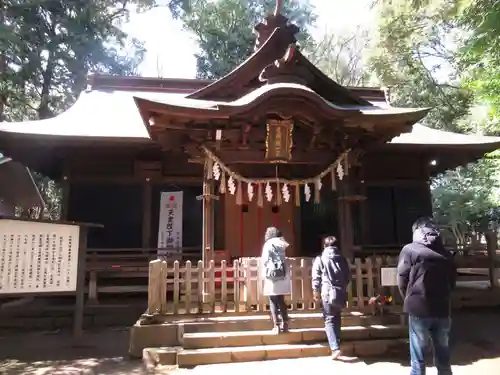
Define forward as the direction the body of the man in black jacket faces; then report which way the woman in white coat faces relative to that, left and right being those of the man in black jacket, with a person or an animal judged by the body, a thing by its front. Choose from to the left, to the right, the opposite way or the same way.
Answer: the same way

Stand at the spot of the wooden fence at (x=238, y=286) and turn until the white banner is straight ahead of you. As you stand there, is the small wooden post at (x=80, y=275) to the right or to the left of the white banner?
left

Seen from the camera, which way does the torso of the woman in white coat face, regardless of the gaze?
away from the camera

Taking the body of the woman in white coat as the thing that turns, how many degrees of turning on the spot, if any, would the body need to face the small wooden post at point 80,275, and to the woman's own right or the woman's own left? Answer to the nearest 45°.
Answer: approximately 90° to the woman's own left

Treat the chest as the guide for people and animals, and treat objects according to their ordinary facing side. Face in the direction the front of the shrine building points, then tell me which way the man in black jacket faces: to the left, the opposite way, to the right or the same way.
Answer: the opposite way

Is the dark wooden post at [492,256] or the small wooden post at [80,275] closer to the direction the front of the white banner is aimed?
the small wooden post

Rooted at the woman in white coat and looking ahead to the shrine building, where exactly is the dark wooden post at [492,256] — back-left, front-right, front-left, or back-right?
front-right

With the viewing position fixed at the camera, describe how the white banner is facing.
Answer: facing the viewer

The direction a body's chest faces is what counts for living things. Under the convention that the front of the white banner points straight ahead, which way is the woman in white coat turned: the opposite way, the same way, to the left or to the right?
the opposite way

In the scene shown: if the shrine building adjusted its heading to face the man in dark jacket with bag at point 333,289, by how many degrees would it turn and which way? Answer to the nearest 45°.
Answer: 0° — it already faces them

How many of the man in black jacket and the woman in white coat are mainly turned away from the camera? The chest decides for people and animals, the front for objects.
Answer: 2

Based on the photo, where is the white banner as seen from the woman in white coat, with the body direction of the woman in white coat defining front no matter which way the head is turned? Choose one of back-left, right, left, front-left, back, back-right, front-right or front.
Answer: front-left

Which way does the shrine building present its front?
toward the camera

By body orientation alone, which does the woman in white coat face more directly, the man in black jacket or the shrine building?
the shrine building

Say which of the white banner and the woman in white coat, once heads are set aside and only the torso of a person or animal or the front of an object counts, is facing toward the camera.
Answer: the white banner

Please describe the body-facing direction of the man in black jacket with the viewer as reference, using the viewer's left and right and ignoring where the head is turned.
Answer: facing away from the viewer
